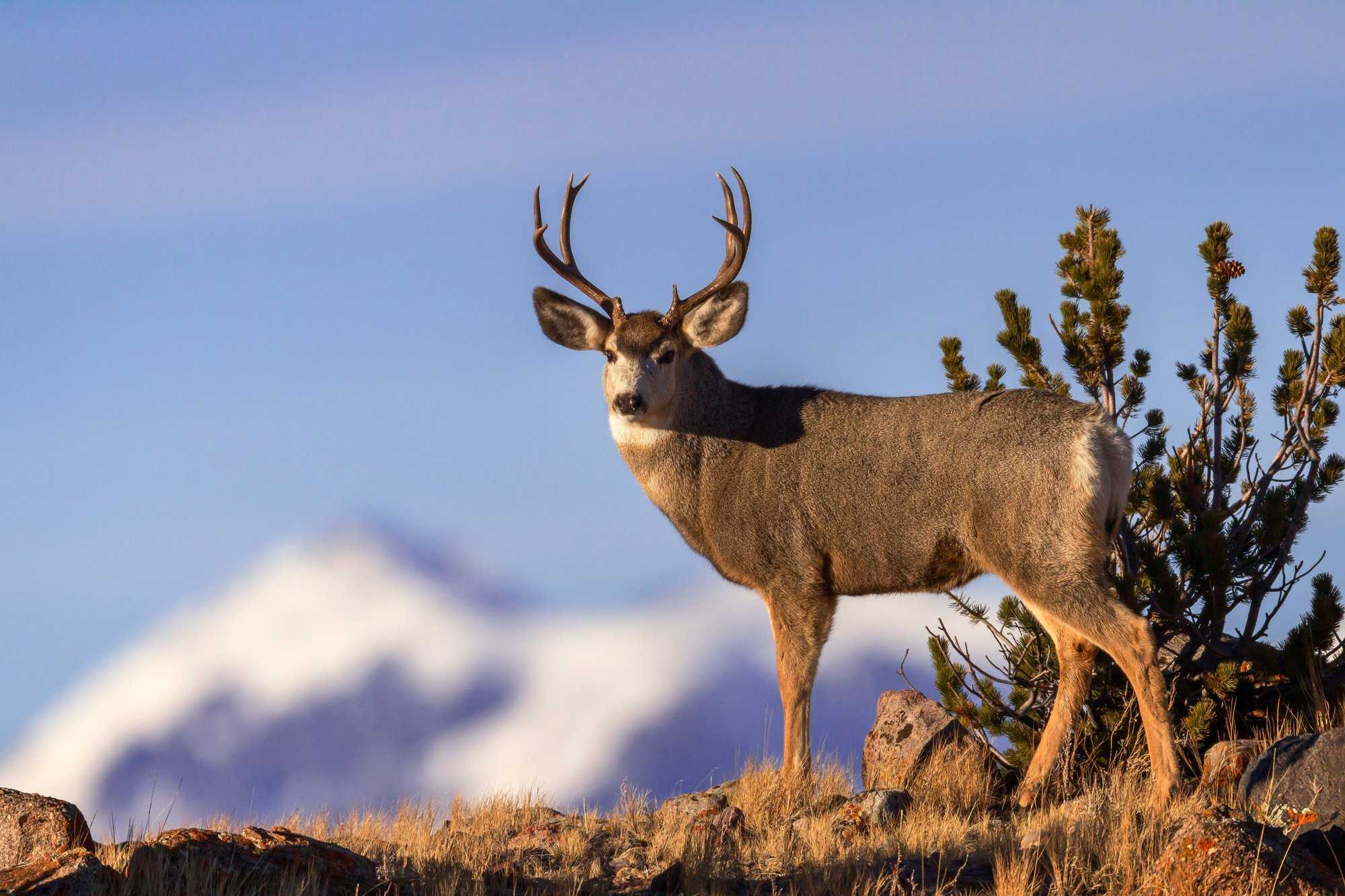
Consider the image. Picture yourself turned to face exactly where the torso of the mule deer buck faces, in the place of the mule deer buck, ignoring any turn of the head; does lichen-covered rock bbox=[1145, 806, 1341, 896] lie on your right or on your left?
on your left

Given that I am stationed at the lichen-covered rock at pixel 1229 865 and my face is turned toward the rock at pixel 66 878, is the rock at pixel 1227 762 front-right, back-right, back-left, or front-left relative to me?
back-right

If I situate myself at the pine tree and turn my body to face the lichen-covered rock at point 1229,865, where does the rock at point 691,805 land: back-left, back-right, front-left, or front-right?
front-right

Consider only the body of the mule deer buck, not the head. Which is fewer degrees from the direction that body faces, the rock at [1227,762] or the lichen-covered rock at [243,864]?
the lichen-covered rock

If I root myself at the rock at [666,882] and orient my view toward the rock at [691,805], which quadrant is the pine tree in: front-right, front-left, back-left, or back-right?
front-right

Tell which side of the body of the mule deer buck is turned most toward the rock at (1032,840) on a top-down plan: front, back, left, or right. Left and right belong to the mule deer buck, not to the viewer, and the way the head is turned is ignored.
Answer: left

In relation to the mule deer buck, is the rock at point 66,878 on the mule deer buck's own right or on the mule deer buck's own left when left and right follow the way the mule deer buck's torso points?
on the mule deer buck's own left

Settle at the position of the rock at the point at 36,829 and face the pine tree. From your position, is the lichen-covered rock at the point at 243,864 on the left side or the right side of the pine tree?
right

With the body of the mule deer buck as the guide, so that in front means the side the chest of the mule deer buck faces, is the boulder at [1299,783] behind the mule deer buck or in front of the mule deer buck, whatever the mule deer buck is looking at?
behind

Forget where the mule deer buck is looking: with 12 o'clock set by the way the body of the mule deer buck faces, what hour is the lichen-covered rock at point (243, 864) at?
The lichen-covered rock is roughly at 10 o'clock from the mule deer buck.

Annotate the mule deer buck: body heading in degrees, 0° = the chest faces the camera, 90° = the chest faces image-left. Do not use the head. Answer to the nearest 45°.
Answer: approximately 90°
